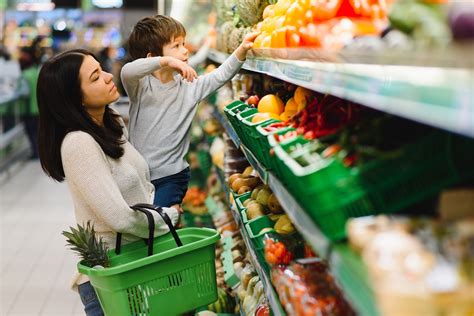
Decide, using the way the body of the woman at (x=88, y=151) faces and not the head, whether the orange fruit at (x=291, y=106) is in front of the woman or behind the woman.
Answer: in front

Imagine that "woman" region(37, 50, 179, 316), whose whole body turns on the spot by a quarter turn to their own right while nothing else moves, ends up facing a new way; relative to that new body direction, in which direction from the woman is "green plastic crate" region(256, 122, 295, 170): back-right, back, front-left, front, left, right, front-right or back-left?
front-left

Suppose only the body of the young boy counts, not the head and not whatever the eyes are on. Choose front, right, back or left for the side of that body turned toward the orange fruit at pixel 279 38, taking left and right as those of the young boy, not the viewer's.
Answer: front

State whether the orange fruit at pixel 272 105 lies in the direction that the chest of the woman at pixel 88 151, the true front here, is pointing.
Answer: yes

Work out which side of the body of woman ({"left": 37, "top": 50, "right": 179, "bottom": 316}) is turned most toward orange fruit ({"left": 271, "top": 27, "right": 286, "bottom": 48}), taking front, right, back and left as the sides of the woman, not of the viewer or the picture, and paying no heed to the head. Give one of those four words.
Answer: front

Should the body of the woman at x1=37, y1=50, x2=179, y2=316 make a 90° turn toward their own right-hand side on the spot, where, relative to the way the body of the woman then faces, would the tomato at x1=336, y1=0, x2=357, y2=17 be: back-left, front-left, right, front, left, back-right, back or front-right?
front-left

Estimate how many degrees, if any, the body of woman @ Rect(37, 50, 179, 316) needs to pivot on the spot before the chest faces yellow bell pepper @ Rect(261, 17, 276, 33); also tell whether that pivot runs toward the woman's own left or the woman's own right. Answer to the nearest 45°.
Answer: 0° — they already face it

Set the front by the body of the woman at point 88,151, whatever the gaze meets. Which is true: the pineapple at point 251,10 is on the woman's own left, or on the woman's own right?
on the woman's own left

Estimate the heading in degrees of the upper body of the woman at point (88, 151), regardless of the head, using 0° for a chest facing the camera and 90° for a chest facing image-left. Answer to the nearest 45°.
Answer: approximately 270°

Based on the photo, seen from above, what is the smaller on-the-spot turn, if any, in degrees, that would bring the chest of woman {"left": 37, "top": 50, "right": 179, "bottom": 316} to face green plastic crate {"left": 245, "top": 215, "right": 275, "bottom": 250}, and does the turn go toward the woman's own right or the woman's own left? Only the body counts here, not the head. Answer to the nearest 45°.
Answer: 0° — they already face it

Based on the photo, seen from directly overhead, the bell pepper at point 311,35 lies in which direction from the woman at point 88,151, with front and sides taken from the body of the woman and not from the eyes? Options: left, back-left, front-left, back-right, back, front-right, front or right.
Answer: front-right

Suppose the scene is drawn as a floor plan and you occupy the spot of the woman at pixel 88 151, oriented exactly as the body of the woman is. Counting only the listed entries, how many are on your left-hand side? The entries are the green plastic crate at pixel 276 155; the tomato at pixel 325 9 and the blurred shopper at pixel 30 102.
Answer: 1

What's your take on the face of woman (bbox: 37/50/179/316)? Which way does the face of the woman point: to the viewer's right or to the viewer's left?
to the viewer's right
